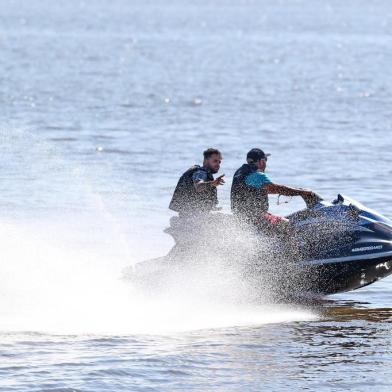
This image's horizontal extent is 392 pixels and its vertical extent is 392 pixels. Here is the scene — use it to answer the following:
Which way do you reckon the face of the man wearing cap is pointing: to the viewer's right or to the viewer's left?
to the viewer's right

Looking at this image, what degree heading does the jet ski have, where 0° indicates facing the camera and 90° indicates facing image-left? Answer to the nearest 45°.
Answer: approximately 270°
